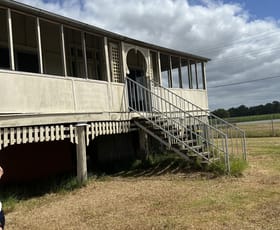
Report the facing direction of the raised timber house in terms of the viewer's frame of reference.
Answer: facing the viewer and to the right of the viewer
